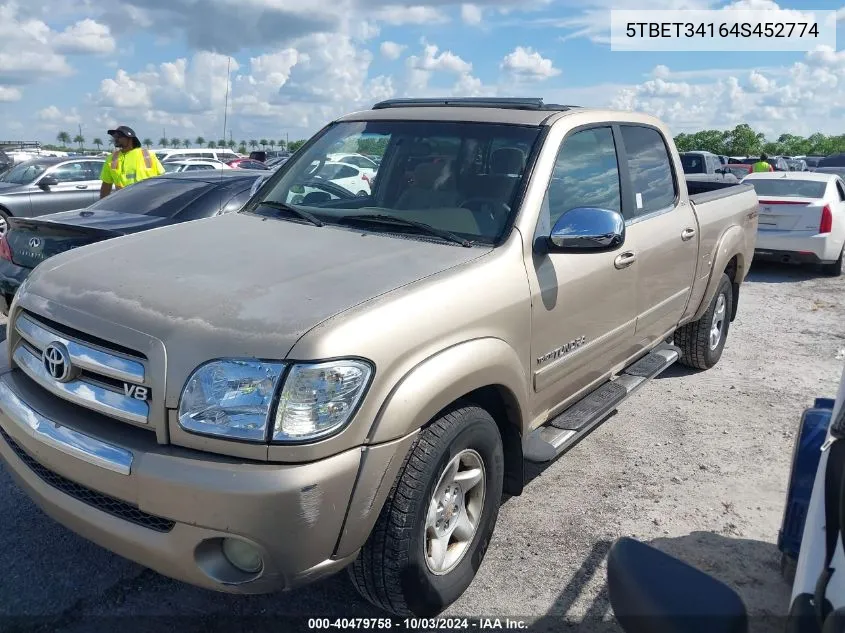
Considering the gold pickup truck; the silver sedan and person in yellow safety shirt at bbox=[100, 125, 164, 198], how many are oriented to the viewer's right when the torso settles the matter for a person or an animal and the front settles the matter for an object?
0

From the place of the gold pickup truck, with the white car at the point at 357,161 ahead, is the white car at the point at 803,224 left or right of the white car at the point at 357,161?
right

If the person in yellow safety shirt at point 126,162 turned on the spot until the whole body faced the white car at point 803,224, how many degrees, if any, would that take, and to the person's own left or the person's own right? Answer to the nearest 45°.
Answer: approximately 135° to the person's own left

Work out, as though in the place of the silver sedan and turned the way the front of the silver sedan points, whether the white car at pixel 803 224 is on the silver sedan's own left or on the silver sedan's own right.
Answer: on the silver sedan's own left

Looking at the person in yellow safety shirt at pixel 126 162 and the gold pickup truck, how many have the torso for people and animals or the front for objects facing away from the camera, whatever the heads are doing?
0

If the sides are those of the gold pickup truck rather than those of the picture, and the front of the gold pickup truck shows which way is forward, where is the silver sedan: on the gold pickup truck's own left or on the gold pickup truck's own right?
on the gold pickup truck's own right

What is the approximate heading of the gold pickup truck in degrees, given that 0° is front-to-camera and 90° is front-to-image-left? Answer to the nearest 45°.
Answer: approximately 45°

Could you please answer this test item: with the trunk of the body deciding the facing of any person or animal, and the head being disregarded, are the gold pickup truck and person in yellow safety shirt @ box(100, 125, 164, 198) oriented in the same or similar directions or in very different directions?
same or similar directions

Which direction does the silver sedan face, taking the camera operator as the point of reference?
facing the viewer and to the left of the viewer
